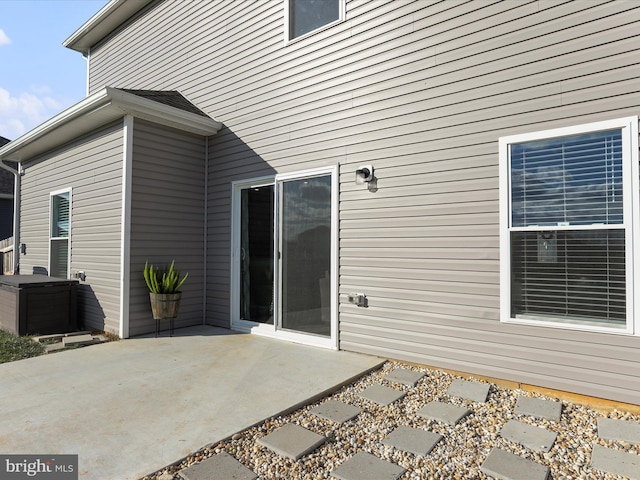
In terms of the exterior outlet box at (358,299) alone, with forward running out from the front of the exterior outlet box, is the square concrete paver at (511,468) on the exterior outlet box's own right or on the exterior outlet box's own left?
on the exterior outlet box's own left

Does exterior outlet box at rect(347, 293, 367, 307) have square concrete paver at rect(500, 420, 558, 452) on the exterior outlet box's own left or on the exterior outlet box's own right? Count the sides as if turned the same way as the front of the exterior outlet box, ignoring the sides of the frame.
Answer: on the exterior outlet box's own left

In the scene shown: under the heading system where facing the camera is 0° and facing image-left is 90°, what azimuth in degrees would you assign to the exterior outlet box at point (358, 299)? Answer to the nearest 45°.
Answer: approximately 45°

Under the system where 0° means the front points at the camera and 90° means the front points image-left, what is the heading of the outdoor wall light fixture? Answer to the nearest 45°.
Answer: approximately 45°

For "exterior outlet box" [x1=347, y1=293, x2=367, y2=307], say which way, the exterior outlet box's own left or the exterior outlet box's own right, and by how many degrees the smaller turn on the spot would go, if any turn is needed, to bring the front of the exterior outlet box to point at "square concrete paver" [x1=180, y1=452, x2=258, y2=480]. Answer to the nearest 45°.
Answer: approximately 45° to the exterior outlet box's own left

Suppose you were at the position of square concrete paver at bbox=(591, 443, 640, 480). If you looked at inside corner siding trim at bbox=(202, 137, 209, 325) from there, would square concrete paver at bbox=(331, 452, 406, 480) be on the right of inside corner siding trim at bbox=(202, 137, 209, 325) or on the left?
left
